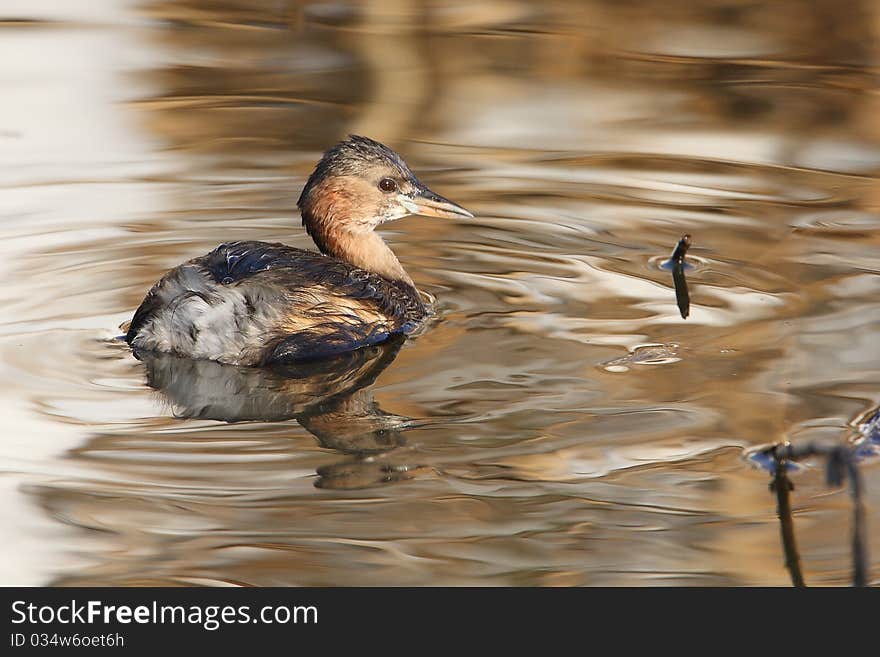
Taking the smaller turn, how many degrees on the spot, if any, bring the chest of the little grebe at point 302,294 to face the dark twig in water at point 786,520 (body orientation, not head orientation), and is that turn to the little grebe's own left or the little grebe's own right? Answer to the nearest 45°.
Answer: approximately 45° to the little grebe's own right

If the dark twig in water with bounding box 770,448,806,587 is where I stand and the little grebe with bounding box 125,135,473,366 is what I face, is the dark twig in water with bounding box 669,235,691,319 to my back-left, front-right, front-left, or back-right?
front-right

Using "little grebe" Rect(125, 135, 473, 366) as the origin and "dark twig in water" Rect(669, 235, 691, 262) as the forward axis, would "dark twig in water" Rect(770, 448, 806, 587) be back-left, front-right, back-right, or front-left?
front-right

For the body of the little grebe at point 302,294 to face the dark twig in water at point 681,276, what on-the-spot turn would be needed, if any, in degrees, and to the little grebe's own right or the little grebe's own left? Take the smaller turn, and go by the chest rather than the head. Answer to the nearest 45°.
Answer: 0° — it already faces it

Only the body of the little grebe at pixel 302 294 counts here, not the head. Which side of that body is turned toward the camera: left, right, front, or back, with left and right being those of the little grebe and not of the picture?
right

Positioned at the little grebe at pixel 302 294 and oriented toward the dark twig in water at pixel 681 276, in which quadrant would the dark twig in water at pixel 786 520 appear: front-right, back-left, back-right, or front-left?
front-right

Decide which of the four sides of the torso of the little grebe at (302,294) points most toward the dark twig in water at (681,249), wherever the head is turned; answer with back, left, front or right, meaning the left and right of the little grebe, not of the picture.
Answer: front
